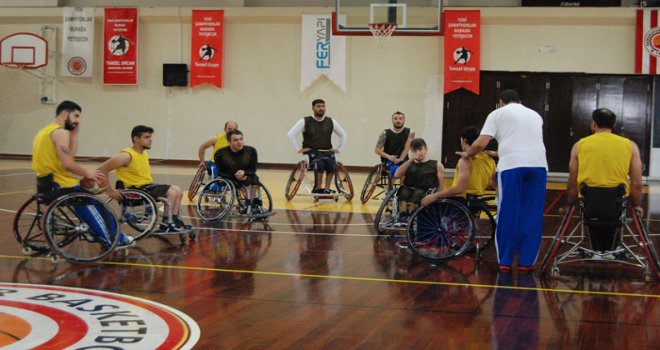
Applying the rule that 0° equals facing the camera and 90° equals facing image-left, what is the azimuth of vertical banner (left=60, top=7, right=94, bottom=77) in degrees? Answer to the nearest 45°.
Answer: approximately 0°

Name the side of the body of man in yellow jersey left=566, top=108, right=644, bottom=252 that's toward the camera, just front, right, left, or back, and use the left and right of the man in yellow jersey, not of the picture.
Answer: back

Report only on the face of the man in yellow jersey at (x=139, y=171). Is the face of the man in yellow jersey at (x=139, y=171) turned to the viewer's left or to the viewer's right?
to the viewer's right

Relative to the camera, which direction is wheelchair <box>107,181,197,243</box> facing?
to the viewer's right

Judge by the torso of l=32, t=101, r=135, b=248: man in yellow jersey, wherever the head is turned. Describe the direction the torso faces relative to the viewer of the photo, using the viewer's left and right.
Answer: facing to the right of the viewer

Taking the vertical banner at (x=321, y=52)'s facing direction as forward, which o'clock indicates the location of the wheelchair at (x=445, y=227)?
The wheelchair is roughly at 12 o'clock from the vertical banner.

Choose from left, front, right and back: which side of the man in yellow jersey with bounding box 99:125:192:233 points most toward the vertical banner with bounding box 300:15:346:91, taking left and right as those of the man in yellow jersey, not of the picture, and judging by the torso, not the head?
left

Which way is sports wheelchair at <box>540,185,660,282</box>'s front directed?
away from the camera

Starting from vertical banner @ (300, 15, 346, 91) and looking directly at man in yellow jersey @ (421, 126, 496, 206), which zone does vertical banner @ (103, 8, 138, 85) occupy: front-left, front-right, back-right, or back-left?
back-right

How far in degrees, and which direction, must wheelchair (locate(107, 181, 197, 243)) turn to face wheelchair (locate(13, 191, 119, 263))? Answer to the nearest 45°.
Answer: approximately 135° to its right
